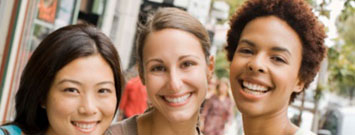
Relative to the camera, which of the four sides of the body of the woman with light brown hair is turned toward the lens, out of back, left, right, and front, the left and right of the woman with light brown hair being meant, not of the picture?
front

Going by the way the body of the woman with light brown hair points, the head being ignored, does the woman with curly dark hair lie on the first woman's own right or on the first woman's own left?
on the first woman's own left

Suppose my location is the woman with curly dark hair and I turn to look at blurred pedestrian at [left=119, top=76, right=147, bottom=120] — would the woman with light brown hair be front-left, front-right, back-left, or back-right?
front-left

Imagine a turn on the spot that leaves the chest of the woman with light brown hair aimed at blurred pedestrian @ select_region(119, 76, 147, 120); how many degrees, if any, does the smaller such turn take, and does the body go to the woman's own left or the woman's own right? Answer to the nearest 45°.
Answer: approximately 180°

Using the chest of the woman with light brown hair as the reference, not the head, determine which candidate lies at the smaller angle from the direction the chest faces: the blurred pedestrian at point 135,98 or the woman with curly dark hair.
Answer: the woman with curly dark hair

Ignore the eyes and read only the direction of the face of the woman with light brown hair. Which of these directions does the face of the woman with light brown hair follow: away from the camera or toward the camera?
toward the camera

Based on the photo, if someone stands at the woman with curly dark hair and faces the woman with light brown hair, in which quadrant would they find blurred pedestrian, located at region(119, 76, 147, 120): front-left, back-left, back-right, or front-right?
front-right
